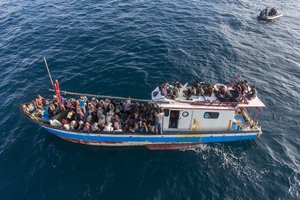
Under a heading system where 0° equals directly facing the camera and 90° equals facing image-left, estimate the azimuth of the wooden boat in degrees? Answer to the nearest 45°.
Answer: approximately 90°

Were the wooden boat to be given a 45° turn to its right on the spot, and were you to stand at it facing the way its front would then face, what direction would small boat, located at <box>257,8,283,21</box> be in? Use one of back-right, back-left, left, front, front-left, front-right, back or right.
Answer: right
